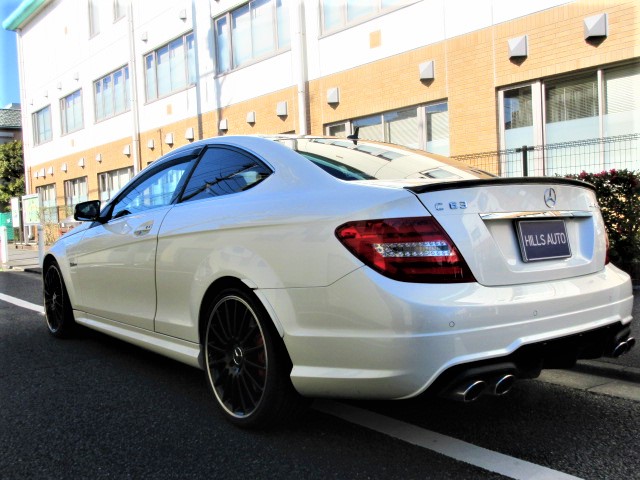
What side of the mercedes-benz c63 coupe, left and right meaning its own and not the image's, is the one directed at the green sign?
front

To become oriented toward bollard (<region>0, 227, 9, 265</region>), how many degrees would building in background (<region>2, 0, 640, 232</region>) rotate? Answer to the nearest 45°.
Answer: approximately 45° to its right

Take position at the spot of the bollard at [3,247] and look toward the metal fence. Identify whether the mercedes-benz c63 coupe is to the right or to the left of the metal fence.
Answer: right

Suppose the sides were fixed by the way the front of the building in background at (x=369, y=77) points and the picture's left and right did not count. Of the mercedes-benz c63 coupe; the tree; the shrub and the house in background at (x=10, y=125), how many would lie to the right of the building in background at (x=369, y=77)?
2

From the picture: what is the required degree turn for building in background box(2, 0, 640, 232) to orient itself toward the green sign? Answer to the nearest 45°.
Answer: approximately 90° to its right

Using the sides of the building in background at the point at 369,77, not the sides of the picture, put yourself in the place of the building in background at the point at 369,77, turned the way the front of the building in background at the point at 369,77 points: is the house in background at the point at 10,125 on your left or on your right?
on your right

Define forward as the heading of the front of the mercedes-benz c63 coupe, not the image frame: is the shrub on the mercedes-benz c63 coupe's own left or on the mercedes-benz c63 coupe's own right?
on the mercedes-benz c63 coupe's own right

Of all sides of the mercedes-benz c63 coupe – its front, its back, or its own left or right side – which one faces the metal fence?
right

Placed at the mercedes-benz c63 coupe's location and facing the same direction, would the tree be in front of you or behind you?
in front

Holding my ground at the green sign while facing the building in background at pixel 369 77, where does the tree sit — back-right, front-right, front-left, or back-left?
back-left

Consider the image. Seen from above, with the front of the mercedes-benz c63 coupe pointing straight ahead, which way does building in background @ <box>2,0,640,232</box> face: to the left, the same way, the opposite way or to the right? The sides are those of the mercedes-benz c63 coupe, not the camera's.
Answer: to the left

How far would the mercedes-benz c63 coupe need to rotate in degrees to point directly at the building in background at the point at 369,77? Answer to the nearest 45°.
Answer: approximately 45° to its right

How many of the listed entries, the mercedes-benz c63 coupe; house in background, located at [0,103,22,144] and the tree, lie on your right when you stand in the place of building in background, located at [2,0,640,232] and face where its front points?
2

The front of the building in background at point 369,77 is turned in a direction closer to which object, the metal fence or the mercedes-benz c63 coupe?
the mercedes-benz c63 coupe

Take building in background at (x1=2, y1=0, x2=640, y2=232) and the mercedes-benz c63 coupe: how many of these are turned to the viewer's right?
0

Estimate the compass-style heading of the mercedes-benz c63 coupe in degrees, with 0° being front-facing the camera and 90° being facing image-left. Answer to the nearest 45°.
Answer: approximately 135°
